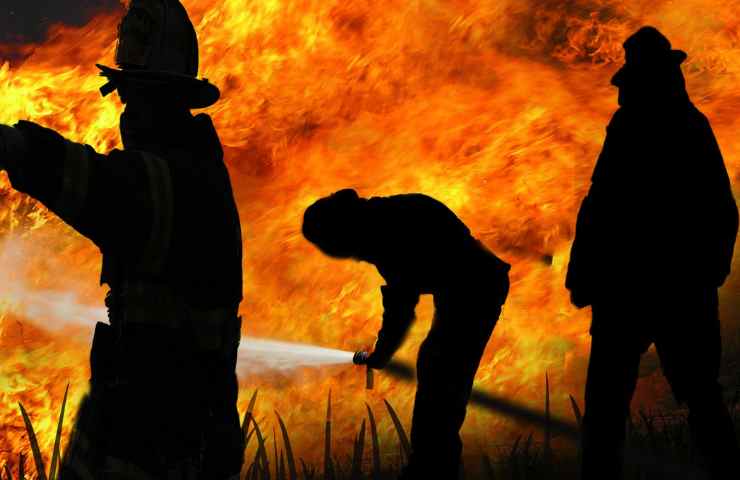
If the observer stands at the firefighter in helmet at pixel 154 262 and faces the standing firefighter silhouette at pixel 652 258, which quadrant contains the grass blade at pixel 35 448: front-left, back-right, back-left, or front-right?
back-left

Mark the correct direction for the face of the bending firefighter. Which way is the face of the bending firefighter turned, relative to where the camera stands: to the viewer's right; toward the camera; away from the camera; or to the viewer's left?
to the viewer's left

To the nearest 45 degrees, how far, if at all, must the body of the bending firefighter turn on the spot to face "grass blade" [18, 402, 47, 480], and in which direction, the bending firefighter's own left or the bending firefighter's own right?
0° — they already face it

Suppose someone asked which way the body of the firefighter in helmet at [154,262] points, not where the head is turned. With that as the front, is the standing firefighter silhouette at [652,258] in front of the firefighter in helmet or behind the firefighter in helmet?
behind

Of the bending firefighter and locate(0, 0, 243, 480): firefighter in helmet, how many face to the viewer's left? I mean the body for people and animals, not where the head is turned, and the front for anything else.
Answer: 2

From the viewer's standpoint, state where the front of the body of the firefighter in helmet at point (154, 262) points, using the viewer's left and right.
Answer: facing to the left of the viewer

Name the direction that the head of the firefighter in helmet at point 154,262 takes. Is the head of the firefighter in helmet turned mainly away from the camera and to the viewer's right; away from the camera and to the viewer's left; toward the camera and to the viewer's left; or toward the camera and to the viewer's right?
away from the camera and to the viewer's left

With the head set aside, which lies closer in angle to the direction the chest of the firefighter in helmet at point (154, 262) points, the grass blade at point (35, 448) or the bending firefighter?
the grass blade

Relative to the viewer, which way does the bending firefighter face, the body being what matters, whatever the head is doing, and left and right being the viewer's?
facing to the left of the viewer

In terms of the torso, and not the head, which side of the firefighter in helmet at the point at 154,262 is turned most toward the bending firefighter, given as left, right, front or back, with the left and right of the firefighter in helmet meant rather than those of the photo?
back

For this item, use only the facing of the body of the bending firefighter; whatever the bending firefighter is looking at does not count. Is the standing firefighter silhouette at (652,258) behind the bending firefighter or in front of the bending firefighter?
behind
